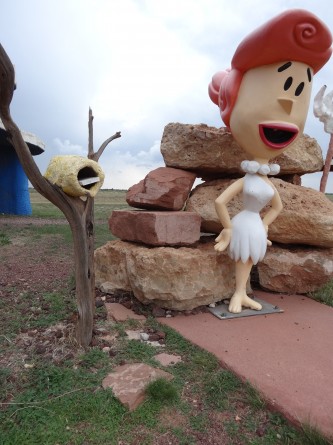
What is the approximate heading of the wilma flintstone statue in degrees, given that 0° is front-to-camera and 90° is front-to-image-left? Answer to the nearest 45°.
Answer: approximately 315°

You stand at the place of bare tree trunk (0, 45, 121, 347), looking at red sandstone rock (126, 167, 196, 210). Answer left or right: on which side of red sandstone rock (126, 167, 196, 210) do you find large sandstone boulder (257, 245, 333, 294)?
right

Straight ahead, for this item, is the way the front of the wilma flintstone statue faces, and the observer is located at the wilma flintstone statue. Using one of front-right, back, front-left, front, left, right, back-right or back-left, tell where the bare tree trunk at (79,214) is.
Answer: right

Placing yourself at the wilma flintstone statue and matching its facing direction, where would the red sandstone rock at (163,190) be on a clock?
The red sandstone rock is roughly at 5 o'clock from the wilma flintstone statue.

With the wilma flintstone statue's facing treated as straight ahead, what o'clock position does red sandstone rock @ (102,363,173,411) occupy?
The red sandstone rock is roughly at 2 o'clock from the wilma flintstone statue.

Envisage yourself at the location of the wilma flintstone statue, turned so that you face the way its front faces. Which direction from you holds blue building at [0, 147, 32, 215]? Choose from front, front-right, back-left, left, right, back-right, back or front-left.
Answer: back
